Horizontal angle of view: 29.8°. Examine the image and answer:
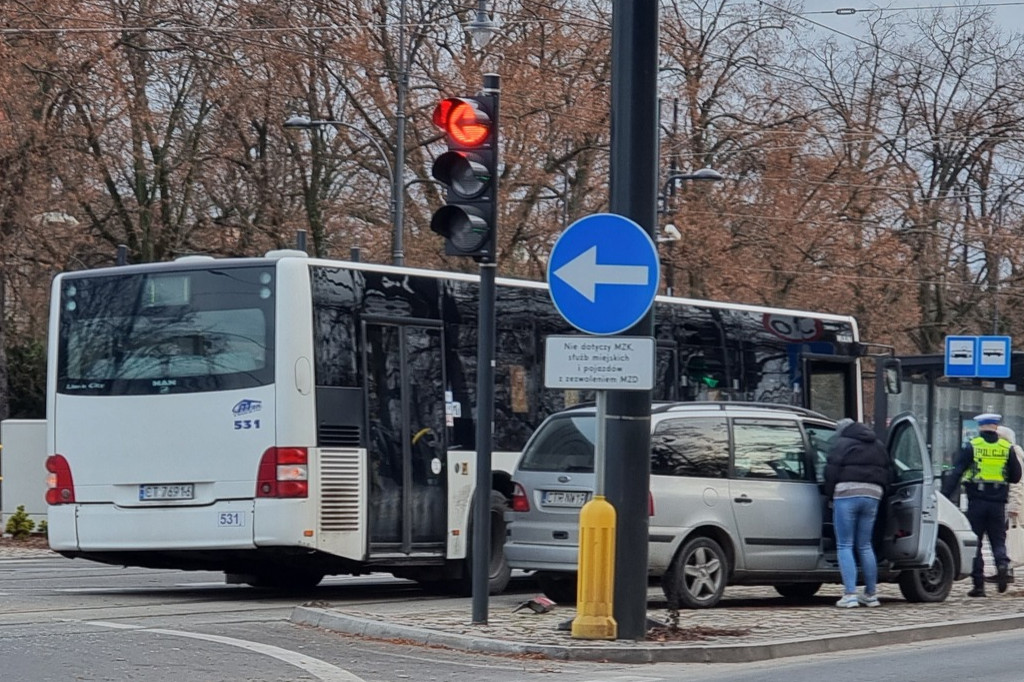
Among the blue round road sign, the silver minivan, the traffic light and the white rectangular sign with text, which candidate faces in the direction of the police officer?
the silver minivan

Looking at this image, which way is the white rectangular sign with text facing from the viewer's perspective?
toward the camera

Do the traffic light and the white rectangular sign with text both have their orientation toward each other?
no

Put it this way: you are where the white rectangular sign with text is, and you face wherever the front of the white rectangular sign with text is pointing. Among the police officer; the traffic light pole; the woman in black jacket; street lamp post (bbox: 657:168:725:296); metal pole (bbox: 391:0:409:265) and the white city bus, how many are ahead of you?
0

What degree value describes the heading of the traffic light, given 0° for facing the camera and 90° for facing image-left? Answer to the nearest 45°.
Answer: approximately 45°

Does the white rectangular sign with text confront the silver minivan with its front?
no

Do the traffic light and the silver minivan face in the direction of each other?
no

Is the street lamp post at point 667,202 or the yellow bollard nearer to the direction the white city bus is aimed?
the street lamp post

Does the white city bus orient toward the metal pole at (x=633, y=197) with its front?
no

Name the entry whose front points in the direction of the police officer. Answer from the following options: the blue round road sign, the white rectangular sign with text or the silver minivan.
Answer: the silver minivan

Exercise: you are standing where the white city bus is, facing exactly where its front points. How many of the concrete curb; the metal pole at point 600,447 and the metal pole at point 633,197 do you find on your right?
3

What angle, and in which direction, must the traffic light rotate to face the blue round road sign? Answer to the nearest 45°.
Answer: approximately 90° to its left

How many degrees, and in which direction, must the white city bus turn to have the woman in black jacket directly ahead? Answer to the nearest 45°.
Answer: approximately 45° to its right

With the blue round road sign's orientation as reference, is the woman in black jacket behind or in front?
behind
